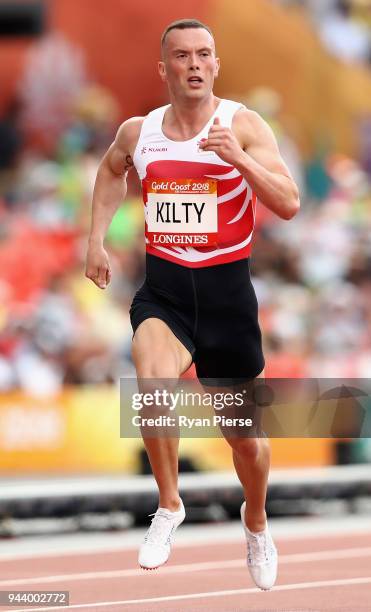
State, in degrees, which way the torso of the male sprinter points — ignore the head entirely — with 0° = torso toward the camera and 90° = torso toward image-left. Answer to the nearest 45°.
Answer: approximately 0°
